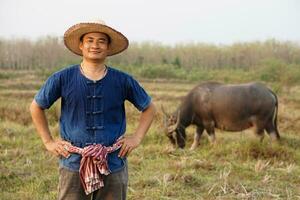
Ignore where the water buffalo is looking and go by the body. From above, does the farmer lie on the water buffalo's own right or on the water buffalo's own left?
on the water buffalo's own left

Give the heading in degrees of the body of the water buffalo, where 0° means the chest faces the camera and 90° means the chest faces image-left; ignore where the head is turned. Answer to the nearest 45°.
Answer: approximately 90°

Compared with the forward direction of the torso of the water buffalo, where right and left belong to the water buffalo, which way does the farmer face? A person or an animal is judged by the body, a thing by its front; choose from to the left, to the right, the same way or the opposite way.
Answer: to the left

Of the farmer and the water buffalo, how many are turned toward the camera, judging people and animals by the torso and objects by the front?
1

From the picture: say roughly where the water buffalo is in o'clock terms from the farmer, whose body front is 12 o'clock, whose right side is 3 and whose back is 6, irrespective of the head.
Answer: The water buffalo is roughly at 7 o'clock from the farmer.
